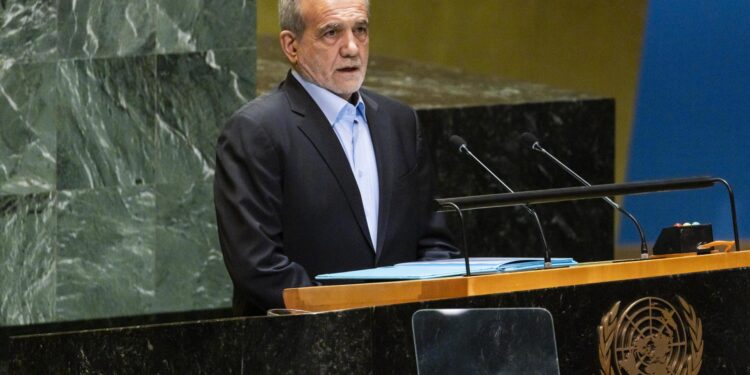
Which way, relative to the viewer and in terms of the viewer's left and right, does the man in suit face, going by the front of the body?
facing the viewer and to the right of the viewer

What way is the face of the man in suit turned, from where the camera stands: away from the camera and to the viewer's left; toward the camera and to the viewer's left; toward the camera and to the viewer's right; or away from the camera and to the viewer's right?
toward the camera and to the viewer's right
